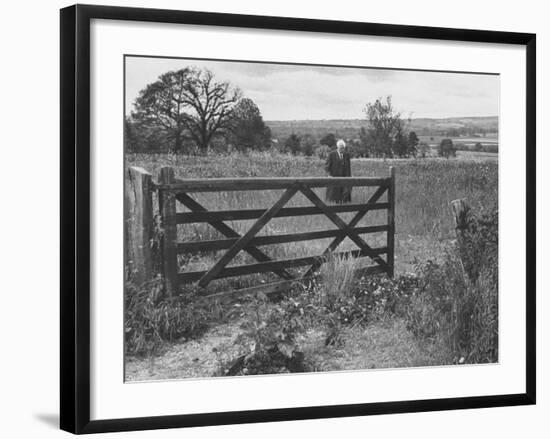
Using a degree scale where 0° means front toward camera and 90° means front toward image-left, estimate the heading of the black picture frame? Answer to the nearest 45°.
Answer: approximately 315°
